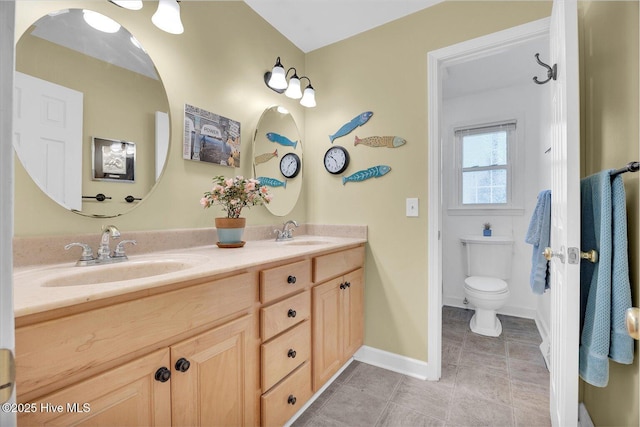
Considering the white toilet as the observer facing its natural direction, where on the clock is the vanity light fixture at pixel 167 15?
The vanity light fixture is roughly at 1 o'clock from the white toilet.

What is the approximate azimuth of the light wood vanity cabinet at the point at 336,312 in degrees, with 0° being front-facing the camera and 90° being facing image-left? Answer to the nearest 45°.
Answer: approximately 315°

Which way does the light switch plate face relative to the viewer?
toward the camera

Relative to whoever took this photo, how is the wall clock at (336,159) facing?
facing the viewer and to the left of the viewer

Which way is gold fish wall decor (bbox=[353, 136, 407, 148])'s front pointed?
to the viewer's right

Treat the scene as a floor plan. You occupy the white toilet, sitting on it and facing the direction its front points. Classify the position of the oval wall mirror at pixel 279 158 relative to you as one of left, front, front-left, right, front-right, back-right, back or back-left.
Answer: front-right

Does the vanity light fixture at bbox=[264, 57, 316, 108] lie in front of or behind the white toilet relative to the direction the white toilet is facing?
in front

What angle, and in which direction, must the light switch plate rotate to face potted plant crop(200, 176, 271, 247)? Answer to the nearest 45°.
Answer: approximately 45° to its right

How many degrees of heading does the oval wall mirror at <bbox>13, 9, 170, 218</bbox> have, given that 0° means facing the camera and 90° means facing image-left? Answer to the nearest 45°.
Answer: approximately 315°

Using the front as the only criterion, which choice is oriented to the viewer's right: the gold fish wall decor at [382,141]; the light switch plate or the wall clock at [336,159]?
the gold fish wall decor
